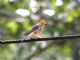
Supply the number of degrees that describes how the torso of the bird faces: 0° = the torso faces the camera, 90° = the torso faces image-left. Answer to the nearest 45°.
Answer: approximately 270°

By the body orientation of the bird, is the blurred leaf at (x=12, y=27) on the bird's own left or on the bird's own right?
on the bird's own left
